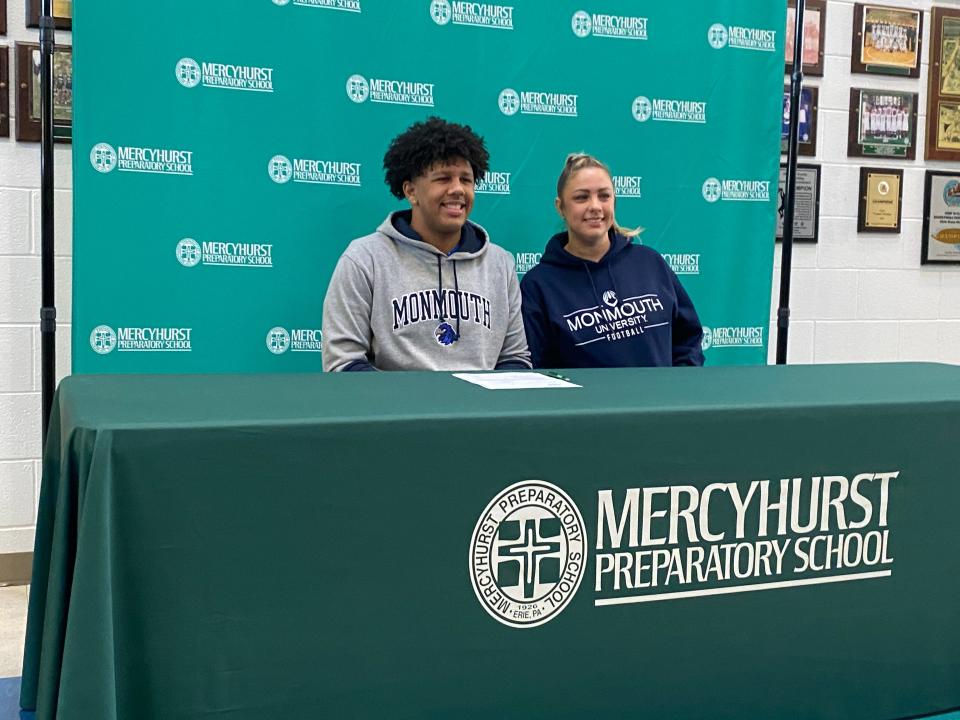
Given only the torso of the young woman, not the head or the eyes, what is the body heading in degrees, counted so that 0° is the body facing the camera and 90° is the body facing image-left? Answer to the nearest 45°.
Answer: approximately 0°

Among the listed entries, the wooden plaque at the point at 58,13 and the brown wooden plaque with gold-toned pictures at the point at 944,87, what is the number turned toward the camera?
2

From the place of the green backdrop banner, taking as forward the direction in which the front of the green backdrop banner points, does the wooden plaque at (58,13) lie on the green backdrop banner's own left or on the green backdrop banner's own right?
on the green backdrop banner's own right

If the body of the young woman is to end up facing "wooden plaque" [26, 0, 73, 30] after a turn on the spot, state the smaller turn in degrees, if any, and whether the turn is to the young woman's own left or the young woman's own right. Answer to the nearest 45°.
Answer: approximately 90° to the young woman's own right

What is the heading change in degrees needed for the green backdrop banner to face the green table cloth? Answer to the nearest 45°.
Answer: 0° — it already faces it

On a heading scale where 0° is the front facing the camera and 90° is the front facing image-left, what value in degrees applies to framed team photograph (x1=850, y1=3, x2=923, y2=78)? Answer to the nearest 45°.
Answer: approximately 0°

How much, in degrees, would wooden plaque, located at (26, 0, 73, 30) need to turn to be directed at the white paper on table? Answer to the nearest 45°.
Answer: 0° — it already faces it
